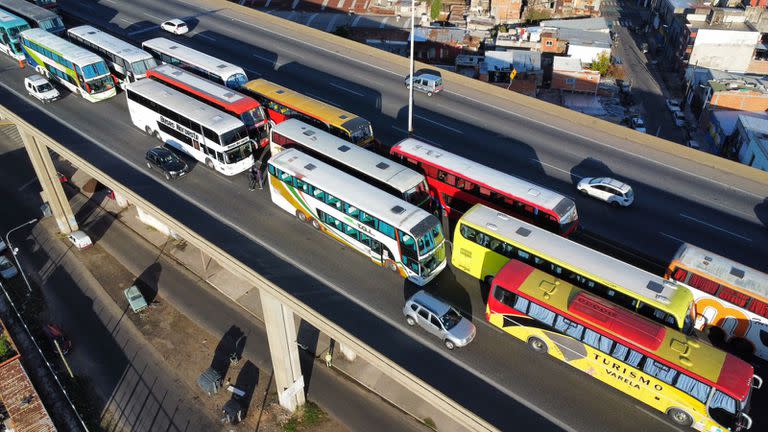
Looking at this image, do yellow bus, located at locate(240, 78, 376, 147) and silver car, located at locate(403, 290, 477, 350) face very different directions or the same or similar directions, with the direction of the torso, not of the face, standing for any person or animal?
same or similar directions

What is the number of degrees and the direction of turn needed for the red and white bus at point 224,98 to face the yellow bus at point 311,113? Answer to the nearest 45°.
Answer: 0° — it already faces it

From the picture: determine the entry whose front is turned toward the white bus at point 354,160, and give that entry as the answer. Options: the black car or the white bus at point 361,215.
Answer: the black car

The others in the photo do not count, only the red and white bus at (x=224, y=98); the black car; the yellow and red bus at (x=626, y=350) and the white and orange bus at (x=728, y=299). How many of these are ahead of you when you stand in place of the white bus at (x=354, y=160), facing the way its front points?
2

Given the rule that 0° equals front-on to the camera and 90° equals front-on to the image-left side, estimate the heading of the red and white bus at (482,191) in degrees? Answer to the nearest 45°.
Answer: approximately 315°

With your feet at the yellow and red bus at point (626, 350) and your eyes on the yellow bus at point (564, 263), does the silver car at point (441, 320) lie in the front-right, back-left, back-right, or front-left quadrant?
front-left

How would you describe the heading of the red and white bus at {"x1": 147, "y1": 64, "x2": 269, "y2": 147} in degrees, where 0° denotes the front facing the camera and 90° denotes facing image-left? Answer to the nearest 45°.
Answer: approximately 315°

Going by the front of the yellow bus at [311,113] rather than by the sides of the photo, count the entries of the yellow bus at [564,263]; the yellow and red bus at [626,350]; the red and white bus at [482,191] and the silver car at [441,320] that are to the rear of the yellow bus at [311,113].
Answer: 0

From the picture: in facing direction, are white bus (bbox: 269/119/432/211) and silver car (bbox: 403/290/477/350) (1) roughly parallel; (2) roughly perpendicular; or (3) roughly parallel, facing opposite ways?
roughly parallel

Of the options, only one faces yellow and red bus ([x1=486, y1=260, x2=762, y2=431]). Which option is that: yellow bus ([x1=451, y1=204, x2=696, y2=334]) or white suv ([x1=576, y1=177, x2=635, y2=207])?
the yellow bus

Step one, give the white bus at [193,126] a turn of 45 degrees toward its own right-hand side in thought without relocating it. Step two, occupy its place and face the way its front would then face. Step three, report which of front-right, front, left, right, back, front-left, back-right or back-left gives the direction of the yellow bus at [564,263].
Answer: front-left

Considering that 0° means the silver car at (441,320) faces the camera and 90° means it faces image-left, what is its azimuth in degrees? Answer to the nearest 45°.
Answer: approximately 315°

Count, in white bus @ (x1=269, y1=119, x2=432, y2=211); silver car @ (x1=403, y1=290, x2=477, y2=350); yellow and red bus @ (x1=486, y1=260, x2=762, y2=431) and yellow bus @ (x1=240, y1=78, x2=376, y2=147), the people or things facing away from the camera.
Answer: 0

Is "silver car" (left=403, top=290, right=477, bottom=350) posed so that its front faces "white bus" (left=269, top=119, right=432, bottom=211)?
no

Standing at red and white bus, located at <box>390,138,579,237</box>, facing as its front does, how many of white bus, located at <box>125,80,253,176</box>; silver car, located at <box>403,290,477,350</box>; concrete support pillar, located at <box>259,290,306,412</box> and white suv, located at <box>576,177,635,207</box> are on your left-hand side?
1

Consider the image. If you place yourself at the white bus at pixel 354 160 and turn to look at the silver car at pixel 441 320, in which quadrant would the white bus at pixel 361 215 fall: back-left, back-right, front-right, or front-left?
front-right

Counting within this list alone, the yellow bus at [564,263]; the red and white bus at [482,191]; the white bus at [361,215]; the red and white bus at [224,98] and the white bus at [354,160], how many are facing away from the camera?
0

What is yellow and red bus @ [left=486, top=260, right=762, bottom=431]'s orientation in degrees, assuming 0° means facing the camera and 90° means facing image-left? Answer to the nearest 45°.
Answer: approximately 315°

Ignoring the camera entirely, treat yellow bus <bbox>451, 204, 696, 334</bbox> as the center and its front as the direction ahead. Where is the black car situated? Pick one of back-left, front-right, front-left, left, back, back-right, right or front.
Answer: back-right

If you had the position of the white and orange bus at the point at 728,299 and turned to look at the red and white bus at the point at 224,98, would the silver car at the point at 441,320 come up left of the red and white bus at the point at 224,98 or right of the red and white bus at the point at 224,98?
left

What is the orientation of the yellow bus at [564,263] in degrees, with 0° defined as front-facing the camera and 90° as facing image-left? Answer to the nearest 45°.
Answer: approximately 315°

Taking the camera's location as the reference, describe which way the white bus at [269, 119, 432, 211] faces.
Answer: facing the viewer and to the right of the viewer

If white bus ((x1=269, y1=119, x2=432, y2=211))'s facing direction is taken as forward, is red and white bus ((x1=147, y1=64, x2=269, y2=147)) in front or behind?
behind

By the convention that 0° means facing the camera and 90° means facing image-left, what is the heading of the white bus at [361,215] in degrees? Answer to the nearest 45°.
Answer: approximately 315°
